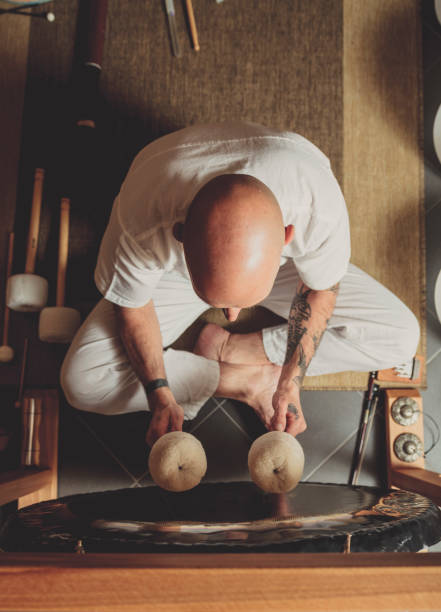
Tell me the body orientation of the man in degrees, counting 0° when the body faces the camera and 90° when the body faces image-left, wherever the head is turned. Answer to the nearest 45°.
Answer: approximately 0°

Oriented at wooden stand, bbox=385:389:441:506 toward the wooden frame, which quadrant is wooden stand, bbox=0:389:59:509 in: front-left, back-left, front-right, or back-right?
front-right

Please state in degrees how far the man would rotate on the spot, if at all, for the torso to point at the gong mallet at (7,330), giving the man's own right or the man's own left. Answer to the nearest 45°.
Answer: approximately 135° to the man's own right

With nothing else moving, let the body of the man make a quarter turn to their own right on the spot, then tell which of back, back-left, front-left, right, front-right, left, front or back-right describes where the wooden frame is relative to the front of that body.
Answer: left

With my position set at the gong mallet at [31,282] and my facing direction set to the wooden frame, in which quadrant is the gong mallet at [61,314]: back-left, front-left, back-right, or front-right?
front-left
